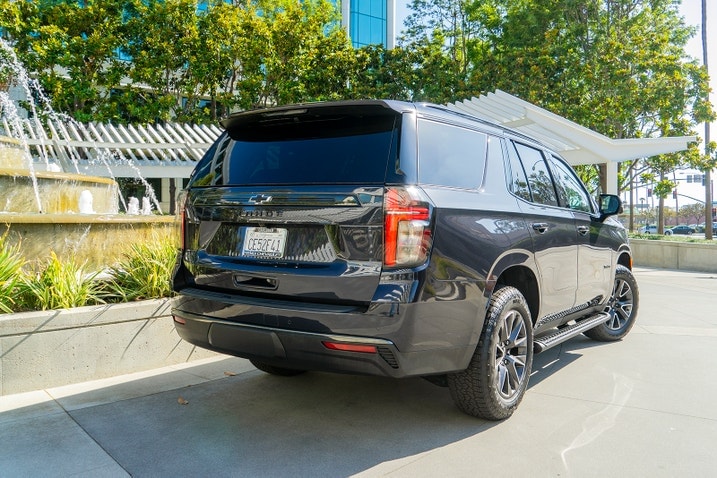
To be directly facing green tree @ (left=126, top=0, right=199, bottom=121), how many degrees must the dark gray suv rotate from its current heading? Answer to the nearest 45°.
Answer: approximately 90° to its left

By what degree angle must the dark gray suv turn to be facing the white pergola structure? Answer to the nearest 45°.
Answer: approximately 45° to its left

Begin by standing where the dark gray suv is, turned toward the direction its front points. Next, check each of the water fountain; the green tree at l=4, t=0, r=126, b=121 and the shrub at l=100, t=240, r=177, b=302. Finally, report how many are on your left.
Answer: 3

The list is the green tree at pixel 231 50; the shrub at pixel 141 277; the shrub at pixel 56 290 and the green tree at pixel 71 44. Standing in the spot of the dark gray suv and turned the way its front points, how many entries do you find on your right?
0

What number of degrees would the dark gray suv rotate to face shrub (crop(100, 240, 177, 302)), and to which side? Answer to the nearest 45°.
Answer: approximately 90° to its left

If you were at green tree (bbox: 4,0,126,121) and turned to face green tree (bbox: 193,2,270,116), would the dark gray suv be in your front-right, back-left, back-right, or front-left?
front-right

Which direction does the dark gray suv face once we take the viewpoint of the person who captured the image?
facing away from the viewer and to the right of the viewer

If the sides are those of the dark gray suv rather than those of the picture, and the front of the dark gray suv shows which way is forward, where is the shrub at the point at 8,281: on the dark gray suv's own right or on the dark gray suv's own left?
on the dark gray suv's own left

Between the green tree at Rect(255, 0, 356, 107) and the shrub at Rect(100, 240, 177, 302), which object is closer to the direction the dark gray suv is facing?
the green tree

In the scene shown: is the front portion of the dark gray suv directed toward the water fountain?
no

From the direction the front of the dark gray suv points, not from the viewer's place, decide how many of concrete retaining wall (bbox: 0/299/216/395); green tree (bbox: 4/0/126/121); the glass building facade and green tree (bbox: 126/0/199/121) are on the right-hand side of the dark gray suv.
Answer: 0

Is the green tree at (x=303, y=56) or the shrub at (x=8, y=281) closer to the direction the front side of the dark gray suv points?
the green tree

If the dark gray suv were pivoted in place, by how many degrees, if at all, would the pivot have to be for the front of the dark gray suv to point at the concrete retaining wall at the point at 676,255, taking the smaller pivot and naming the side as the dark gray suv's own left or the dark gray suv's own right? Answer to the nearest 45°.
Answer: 0° — it already faces it

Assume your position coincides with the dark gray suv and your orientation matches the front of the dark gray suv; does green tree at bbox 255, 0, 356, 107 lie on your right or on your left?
on your left

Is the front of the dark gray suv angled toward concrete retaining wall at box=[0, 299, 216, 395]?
no

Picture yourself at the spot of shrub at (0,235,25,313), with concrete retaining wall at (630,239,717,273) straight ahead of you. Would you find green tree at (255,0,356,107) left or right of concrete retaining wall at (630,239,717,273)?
left
